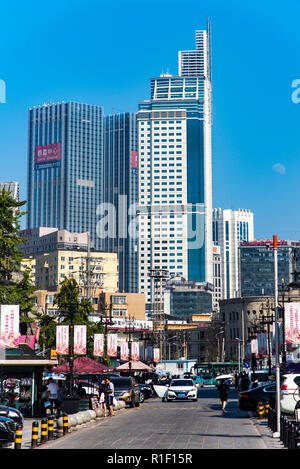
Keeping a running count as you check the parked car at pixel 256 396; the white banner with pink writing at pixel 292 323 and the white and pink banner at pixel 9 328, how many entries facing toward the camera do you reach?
2

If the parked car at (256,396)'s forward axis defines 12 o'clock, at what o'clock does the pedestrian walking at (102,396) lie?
The pedestrian walking is roughly at 8 o'clock from the parked car.

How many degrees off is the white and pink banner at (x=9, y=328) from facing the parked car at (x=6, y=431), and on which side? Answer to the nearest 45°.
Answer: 0° — it already faces it

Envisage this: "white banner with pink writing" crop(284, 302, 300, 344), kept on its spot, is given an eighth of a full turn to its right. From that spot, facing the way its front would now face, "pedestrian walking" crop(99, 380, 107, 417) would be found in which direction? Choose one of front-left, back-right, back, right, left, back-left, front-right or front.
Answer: front-right

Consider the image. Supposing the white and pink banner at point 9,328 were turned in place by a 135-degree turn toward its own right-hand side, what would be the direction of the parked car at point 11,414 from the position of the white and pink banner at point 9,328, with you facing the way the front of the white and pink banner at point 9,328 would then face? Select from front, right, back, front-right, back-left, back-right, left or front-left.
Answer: back-left

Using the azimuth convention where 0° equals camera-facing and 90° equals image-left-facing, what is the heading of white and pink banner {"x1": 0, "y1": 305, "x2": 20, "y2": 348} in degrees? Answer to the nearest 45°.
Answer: approximately 0°

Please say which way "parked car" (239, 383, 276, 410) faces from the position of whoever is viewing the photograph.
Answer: facing away from the viewer and to the right of the viewer

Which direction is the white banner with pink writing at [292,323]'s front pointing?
toward the camera

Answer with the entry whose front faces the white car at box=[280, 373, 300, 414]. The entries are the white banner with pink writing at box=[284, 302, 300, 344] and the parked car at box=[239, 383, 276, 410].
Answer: the white banner with pink writing

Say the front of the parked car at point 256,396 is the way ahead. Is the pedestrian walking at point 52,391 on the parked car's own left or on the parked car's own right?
on the parked car's own left

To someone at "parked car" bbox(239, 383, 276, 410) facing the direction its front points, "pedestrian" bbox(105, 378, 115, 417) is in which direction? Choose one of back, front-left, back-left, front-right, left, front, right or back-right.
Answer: back-left

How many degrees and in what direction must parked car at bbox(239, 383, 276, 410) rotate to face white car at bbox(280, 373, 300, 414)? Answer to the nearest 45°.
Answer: approximately 135° to its right

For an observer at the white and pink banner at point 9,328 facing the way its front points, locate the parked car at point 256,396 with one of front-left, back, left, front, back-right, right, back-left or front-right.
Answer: left
